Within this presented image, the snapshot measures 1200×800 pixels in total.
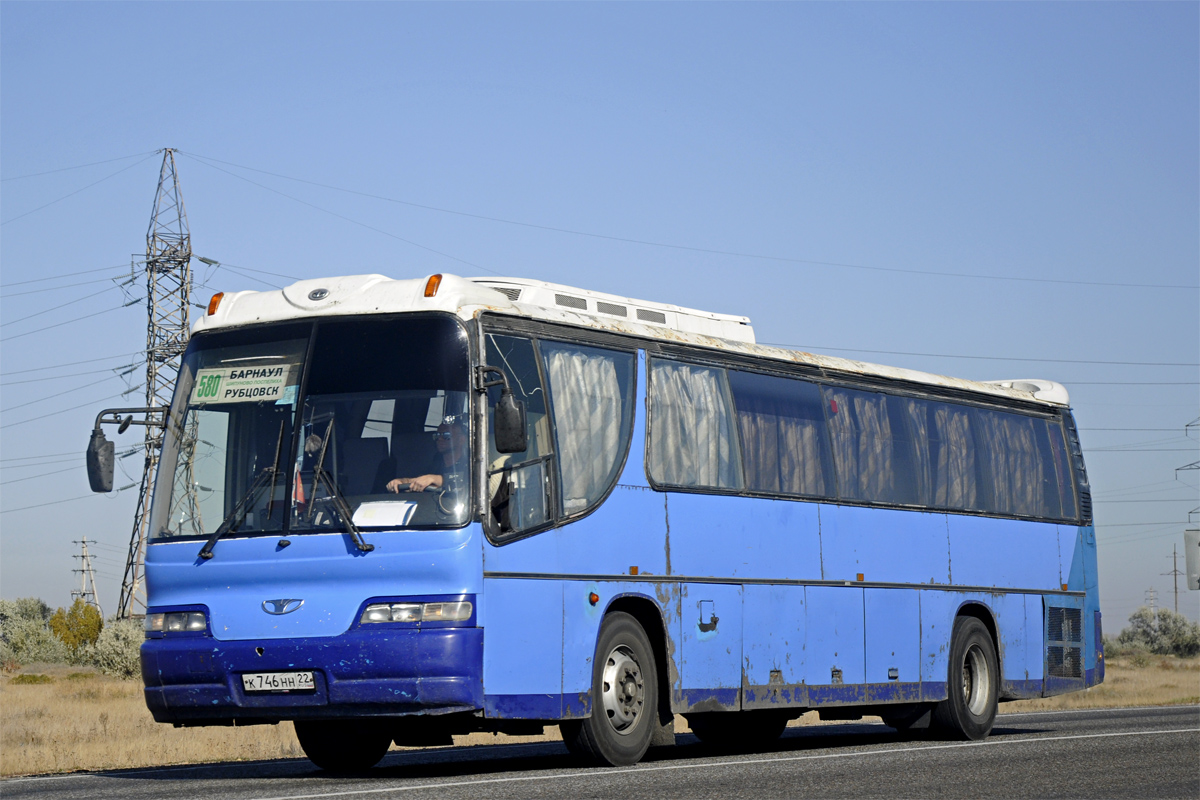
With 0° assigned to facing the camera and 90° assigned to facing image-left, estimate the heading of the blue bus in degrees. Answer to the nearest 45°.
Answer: approximately 45°
